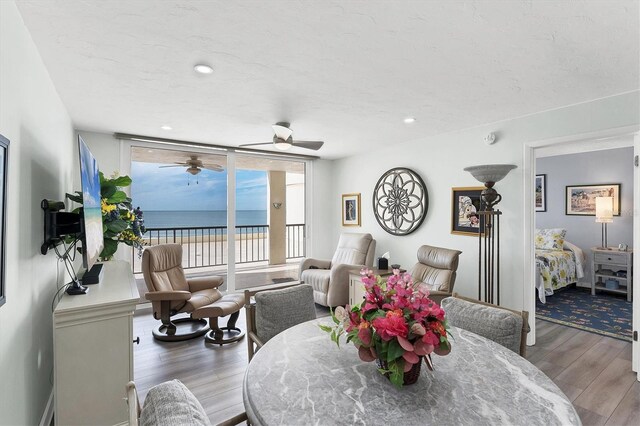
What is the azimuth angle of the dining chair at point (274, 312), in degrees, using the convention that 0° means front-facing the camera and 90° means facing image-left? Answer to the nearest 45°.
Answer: approximately 315°

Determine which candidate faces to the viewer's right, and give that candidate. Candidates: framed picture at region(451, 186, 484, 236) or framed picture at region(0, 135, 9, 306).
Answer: framed picture at region(0, 135, 9, 306)

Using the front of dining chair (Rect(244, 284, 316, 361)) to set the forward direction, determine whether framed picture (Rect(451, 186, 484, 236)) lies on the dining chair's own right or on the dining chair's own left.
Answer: on the dining chair's own left

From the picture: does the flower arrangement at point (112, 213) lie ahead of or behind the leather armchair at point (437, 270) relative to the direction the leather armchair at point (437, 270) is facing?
ahead

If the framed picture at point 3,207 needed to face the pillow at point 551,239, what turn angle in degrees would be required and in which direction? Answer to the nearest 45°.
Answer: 0° — it already faces it

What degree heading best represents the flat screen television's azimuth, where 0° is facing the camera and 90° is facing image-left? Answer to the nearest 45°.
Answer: approximately 270°

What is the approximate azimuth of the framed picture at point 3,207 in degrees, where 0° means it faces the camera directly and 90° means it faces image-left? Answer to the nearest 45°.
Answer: approximately 270°

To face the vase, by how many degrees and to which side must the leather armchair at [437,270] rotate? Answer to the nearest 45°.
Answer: approximately 45° to its left

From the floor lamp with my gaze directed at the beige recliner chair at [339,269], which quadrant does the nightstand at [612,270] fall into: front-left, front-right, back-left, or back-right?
back-right

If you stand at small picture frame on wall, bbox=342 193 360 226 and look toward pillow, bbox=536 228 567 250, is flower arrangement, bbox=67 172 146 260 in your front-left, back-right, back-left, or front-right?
back-right

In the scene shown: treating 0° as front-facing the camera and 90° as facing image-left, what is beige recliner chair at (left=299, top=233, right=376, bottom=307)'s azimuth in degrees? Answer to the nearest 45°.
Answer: approximately 45°
